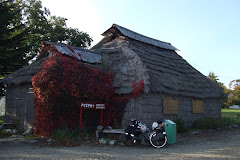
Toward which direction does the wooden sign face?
toward the camera

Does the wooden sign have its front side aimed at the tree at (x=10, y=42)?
no

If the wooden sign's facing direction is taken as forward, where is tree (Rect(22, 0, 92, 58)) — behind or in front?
behind

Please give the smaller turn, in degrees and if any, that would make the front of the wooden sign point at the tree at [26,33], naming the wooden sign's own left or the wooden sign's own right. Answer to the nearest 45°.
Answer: approximately 135° to the wooden sign's own right
